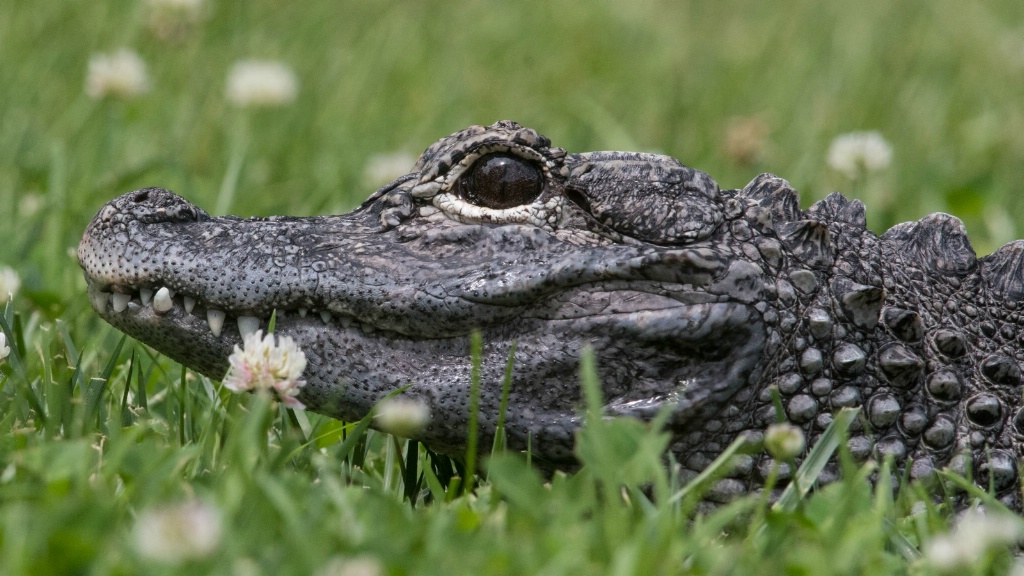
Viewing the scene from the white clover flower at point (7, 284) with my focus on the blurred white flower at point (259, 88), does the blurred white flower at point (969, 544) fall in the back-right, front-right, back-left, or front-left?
back-right

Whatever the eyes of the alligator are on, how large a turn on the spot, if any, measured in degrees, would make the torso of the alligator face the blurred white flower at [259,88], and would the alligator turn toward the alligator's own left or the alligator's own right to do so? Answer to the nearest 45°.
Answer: approximately 45° to the alligator's own right

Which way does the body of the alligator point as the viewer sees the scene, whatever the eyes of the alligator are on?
to the viewer's left

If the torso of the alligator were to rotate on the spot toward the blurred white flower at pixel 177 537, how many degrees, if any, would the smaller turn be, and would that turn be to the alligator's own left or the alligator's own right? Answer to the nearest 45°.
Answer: approximately 45° to the alligator's own left

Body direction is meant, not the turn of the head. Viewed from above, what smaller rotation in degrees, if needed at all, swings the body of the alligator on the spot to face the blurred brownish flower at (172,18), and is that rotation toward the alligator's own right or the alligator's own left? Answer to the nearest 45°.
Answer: approximately 45° to the alligator's own right

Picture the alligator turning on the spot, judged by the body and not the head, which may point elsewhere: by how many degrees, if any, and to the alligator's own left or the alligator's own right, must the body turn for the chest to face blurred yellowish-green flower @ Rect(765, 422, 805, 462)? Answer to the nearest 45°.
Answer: approximately 135° to the alligator's own left
